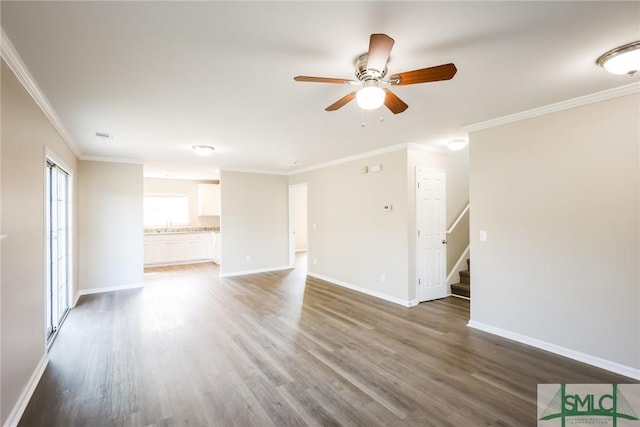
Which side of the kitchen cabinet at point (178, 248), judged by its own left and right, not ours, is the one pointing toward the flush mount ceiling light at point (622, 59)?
front

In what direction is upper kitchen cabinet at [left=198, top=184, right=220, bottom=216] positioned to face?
toward the camera

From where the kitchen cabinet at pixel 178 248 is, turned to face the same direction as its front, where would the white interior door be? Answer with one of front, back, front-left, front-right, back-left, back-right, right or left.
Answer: front-left

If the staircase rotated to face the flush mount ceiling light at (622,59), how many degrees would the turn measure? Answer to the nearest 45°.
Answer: approximately 45° to its left

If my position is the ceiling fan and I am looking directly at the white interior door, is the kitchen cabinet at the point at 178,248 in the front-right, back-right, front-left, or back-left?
front-left

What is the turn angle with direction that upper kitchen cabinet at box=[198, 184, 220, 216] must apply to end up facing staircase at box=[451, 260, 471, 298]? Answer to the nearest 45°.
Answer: approximately 45° to its left

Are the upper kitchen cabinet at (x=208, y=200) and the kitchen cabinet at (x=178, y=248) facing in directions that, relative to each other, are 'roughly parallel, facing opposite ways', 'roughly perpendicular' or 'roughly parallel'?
roughly parallel

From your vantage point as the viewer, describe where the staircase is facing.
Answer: facing the viewer and to the left of the viewer

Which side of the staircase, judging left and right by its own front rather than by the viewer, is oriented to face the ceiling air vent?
front

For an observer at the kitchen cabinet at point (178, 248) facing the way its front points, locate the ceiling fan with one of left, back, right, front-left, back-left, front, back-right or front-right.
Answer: front

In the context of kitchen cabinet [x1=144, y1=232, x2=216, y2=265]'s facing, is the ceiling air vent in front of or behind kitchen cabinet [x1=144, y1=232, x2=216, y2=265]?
in front

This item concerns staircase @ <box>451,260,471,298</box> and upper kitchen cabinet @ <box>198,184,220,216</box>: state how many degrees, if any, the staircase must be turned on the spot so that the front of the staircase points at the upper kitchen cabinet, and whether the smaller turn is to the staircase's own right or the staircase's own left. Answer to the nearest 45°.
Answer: approximately 45° to the staircase's own right

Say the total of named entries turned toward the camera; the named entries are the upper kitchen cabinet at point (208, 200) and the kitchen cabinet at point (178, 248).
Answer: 2

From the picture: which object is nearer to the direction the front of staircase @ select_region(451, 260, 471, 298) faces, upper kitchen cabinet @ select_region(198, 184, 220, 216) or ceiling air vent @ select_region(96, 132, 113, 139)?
the ceiling air vent

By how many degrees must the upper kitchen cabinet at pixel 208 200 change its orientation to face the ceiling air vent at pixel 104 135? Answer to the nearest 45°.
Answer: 0° — it already faces it

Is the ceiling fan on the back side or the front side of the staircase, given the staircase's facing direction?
on the front side

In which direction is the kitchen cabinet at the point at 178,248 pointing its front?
toward the camera

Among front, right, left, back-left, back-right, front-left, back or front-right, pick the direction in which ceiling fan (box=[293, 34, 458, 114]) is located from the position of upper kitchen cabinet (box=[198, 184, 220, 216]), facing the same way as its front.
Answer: front
